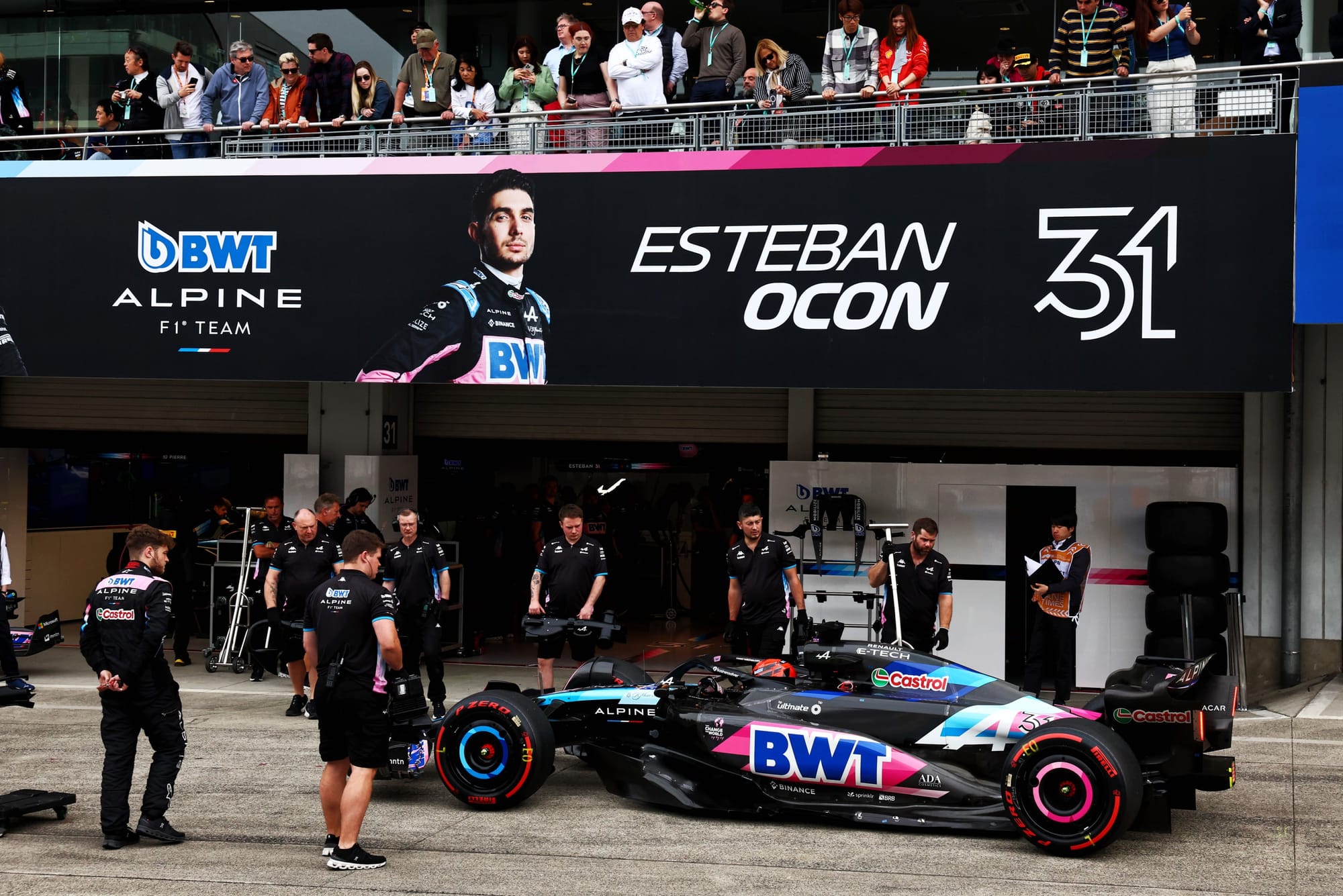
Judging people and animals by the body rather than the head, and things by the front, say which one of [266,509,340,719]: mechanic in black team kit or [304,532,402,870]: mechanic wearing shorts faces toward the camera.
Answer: the mechanic in black team kit

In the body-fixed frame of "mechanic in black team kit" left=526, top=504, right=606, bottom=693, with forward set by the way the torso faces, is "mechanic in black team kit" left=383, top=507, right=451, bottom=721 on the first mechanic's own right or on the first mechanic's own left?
on the first mechanic's own right

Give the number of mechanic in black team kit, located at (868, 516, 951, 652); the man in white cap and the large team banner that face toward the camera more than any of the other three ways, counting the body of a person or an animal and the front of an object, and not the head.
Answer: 3

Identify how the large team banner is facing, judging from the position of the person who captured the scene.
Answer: facing the viewer

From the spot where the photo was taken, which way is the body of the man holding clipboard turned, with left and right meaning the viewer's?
facing the viewer and to the left of the viewer

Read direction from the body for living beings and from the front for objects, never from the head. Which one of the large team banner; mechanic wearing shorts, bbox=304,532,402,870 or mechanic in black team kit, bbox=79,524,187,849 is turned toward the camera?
the large team banner

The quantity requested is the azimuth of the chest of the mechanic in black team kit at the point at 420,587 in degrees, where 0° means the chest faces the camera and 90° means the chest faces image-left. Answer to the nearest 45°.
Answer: approximately 0°

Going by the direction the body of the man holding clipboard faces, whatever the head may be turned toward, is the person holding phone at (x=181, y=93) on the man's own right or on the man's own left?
on the man's own right

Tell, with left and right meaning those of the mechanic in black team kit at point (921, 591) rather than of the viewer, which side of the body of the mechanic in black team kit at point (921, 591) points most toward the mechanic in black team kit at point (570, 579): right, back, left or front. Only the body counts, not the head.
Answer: right

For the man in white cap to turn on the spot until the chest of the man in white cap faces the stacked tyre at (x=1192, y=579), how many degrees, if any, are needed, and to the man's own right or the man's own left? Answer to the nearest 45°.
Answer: approximately 90° to the man's own left

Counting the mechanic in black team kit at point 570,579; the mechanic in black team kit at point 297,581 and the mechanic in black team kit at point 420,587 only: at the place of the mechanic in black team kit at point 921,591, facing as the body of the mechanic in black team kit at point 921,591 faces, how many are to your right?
3

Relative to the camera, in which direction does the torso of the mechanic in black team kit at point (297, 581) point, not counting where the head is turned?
toward the camera

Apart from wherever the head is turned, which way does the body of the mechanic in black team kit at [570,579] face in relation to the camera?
toward the camera
